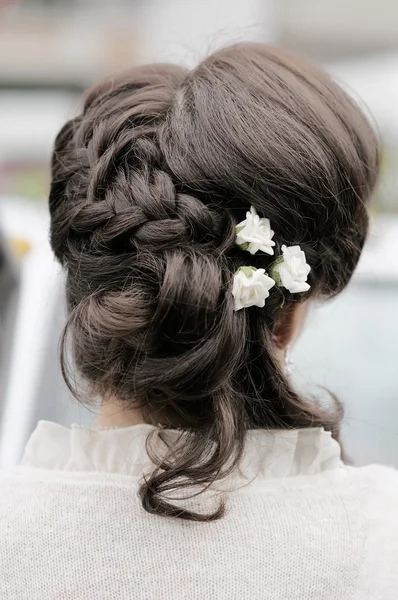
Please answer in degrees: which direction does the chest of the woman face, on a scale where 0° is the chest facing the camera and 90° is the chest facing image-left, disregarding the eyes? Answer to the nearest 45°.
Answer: approximately 180°

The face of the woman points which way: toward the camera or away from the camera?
away from the camera
